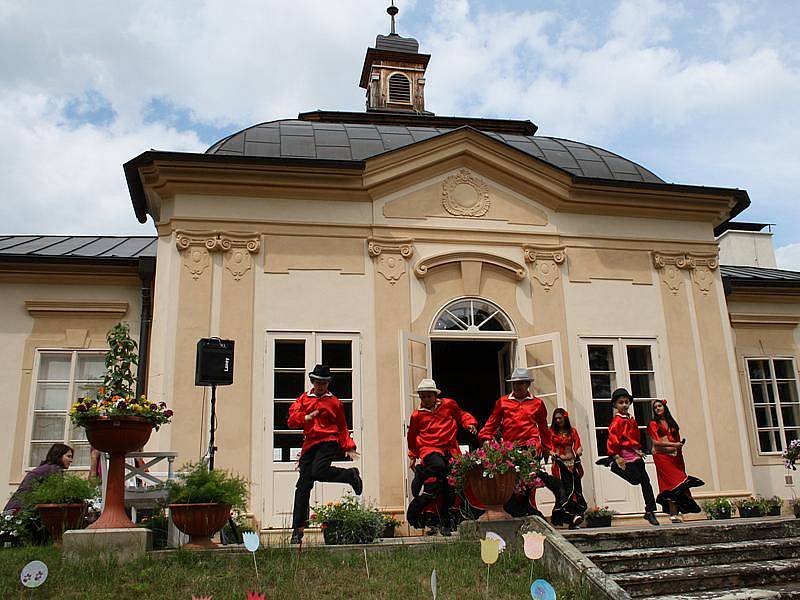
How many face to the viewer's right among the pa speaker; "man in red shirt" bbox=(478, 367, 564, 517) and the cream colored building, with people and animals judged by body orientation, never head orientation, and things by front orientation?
0

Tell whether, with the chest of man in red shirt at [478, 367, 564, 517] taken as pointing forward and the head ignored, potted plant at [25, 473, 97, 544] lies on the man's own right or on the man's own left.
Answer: on the man's own right

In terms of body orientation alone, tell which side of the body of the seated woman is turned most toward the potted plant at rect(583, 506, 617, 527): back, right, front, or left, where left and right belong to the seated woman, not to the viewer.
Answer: front

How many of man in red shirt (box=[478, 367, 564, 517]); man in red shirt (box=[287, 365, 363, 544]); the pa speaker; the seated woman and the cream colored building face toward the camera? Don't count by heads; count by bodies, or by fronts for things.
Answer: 4

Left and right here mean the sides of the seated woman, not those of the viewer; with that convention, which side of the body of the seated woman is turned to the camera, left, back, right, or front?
right

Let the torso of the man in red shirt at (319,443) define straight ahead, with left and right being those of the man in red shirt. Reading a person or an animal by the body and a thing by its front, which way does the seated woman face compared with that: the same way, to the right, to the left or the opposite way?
to the left

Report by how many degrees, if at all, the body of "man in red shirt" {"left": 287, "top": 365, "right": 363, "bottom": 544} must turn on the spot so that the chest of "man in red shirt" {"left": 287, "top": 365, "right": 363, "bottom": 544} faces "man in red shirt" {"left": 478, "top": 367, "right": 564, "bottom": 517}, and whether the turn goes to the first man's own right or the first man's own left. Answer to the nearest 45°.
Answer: approximately 90° to the first man's own left

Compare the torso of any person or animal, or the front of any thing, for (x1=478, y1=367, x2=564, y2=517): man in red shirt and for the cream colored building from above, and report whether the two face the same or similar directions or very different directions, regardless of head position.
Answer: same or similar directions

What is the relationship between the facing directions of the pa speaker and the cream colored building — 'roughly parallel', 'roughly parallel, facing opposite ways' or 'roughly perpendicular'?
roughly parallel

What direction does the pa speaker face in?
toward the camera

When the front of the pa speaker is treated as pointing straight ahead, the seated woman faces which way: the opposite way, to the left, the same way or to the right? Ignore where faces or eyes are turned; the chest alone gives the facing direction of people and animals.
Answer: to the left

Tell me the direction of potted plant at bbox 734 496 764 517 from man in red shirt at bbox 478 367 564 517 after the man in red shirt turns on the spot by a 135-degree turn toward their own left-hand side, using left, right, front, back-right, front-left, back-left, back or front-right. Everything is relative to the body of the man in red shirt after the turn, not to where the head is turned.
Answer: front

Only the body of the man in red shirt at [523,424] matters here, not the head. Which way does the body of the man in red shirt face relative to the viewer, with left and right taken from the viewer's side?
facing the viewer
